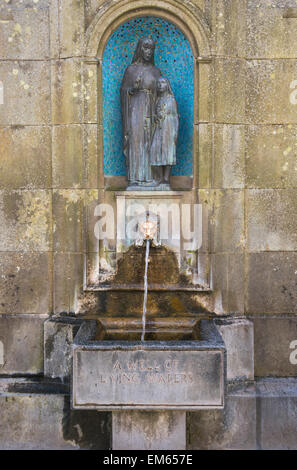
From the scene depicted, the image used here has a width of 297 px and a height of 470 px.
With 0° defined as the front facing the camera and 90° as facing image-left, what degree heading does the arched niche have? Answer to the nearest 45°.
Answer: approximately 0°
